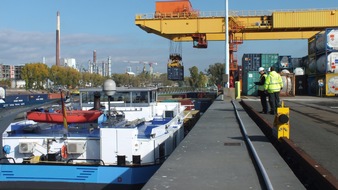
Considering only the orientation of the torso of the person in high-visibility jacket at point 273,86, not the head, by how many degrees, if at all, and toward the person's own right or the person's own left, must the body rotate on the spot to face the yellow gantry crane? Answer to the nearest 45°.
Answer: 0° — they already face it

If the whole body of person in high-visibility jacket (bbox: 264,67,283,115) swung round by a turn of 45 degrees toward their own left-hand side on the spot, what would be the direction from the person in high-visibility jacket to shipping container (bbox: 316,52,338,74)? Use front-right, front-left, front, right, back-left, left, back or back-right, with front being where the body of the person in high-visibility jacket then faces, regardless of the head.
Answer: front-right

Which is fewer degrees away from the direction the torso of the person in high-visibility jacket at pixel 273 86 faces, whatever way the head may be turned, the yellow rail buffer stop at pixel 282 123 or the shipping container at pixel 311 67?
the shipping container

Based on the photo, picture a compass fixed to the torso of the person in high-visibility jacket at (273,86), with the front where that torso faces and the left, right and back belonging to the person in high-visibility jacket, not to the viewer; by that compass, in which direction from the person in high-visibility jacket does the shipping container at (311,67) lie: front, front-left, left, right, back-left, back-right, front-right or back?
front

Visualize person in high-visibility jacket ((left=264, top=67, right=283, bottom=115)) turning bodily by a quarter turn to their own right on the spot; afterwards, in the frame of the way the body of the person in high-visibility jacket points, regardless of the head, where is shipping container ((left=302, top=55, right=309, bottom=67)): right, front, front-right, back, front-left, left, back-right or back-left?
left

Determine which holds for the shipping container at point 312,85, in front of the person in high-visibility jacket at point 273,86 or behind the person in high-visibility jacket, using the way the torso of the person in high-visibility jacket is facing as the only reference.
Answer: in front

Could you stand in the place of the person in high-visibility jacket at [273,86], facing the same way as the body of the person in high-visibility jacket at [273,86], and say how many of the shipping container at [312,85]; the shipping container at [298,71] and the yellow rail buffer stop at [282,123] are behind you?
1

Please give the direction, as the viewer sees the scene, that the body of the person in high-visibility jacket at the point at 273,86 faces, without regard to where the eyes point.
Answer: away from the camera

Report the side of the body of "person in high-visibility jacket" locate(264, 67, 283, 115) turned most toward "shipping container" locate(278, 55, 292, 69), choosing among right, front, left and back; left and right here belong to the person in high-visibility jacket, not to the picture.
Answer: front

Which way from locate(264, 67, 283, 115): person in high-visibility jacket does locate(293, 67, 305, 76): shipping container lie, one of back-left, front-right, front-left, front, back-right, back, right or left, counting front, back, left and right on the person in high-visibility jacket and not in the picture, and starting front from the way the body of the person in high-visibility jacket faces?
front

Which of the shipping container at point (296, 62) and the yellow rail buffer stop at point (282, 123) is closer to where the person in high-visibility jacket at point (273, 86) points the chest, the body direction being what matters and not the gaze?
the shipping container

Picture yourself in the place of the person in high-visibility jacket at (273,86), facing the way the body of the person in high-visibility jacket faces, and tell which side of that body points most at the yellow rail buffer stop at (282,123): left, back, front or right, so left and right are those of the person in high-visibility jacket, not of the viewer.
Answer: back

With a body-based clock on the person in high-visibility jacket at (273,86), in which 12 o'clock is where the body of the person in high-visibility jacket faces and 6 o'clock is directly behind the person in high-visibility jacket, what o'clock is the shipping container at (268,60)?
The shipping container is roughly at 12 o'clock from the person in high-visibility jacket.
